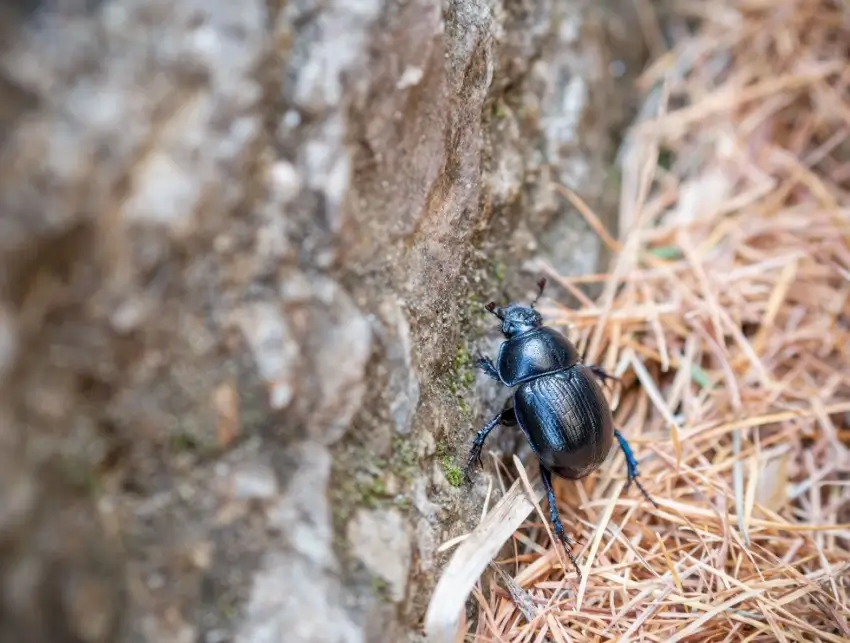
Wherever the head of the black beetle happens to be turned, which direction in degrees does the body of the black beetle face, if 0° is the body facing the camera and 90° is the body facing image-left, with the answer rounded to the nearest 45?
approximately 180°

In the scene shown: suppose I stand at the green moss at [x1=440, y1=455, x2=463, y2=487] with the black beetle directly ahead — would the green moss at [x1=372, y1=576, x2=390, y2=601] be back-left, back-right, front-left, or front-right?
back-right

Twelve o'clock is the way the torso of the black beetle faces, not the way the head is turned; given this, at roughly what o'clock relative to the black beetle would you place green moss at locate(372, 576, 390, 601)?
The green moss is roughly at 7 o'clock from the black beetle.
